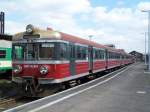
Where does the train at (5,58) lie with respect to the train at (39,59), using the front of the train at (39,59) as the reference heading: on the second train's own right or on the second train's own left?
on the second train's own right

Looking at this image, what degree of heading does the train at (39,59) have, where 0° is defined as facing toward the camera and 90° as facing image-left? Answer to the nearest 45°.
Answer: approximately 45°
